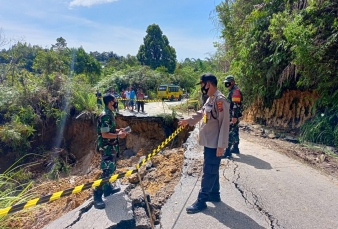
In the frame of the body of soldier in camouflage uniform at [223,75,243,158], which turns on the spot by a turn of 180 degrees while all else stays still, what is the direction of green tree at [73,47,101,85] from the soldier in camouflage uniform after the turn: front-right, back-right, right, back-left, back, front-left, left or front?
back-left

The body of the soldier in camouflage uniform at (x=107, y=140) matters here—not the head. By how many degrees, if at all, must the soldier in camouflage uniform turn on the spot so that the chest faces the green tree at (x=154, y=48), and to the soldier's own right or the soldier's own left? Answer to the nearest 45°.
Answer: approximately 90° to the soldier's own left

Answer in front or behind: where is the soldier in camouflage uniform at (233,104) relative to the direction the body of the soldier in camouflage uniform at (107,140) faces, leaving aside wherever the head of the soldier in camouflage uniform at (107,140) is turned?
in front

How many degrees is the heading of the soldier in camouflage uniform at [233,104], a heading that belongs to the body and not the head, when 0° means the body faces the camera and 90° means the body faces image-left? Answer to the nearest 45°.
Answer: approximately 90°

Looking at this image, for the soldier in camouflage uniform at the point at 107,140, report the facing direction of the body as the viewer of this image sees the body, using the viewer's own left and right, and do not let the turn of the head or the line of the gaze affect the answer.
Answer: facing to the right of the viewer

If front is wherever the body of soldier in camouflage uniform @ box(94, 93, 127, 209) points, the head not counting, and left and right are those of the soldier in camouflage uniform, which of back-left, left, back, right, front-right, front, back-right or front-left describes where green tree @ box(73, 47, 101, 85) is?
left

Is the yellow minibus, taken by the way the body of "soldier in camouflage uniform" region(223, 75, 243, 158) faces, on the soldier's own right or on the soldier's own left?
on the soldier's own right

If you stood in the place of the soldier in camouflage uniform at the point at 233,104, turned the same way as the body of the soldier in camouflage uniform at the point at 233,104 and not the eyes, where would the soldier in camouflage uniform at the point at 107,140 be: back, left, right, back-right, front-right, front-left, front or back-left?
front-left

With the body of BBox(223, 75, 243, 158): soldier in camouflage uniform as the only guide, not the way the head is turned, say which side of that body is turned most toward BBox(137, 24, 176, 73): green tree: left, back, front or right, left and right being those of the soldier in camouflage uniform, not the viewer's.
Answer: right

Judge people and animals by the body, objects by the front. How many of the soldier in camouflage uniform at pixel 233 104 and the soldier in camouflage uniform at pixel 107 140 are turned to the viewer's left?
1
